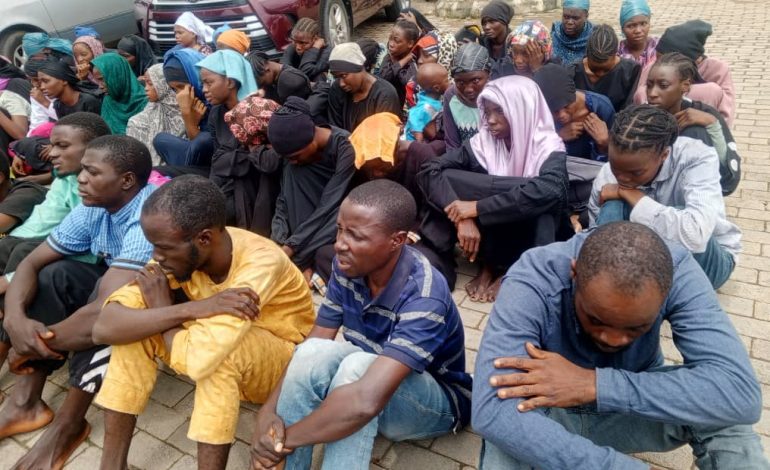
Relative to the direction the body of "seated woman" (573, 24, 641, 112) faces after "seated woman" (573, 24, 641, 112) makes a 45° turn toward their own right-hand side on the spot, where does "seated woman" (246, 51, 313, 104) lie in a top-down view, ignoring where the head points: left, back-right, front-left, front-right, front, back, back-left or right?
front

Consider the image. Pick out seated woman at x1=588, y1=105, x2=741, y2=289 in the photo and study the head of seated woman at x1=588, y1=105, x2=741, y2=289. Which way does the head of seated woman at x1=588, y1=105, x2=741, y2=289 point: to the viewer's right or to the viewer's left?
to the viewer's left

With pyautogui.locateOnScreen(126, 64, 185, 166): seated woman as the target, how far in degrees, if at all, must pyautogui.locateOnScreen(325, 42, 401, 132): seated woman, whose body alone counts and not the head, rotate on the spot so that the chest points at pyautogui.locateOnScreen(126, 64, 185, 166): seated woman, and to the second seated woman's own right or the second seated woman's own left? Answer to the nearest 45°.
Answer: approximately 45° to the second seated woman's own right

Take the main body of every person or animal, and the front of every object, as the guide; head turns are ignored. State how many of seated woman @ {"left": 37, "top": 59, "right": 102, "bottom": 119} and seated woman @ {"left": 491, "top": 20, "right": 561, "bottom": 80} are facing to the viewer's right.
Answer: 0

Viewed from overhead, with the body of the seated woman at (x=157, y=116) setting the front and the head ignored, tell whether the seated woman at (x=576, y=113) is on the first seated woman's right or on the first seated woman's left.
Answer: on the first seated woman's left

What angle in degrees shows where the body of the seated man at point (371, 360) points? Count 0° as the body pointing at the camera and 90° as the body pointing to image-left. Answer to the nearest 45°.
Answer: approximately 45°

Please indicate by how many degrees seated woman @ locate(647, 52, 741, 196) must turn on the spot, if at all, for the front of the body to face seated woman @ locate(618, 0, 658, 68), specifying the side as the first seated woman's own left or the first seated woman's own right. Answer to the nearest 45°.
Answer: approximately 135° to the first seated woman's own right

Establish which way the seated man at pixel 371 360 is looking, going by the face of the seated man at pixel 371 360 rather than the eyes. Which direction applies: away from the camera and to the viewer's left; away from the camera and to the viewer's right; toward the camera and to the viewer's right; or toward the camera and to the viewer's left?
toward the camera and to the viewer's left

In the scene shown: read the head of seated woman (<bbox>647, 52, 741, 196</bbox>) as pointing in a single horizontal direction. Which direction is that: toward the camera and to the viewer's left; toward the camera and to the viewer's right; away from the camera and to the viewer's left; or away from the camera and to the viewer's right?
toward the camera and to the viewer's left
